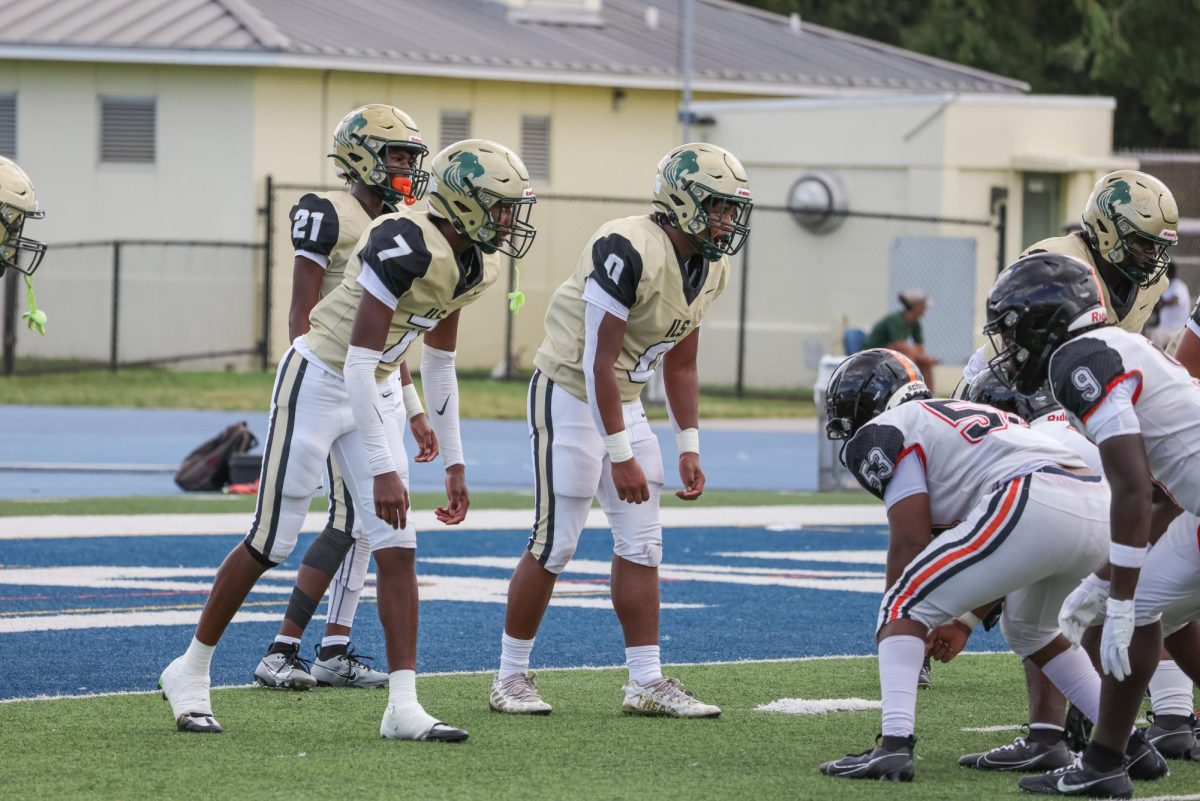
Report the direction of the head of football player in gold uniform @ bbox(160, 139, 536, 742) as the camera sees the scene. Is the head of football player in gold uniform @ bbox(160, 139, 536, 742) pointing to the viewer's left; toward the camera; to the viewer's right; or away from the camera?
to the viewer's right

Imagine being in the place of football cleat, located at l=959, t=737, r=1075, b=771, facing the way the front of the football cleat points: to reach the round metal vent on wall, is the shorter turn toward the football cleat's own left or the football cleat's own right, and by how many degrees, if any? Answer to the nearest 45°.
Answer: approximately 90° to the football cleat's own right

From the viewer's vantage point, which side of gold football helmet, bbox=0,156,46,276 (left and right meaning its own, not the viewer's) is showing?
right

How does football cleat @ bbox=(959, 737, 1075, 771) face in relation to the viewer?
to the viewer's left

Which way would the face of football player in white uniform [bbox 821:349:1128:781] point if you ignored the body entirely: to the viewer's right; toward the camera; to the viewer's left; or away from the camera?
to the viewer's left

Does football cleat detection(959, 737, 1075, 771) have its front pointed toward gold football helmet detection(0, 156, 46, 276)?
yes

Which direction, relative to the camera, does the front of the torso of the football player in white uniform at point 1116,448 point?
to the viewer's left

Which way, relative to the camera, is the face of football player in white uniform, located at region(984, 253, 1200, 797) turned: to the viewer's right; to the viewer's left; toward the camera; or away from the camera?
to the viewer's left

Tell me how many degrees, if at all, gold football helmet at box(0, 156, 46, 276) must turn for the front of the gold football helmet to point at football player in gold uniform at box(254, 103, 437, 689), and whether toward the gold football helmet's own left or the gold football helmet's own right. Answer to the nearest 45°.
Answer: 0° — it already faces them

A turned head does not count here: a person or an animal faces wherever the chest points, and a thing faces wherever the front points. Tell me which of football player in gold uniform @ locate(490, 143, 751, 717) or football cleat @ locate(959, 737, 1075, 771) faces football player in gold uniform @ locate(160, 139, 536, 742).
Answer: the football cleat

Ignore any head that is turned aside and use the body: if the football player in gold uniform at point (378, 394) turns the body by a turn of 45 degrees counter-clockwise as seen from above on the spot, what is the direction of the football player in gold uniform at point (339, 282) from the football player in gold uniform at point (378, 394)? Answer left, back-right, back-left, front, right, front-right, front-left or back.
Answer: left

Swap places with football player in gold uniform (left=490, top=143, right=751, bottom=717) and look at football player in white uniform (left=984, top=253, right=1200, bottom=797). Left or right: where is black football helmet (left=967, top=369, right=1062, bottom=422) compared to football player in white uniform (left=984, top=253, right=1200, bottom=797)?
left
